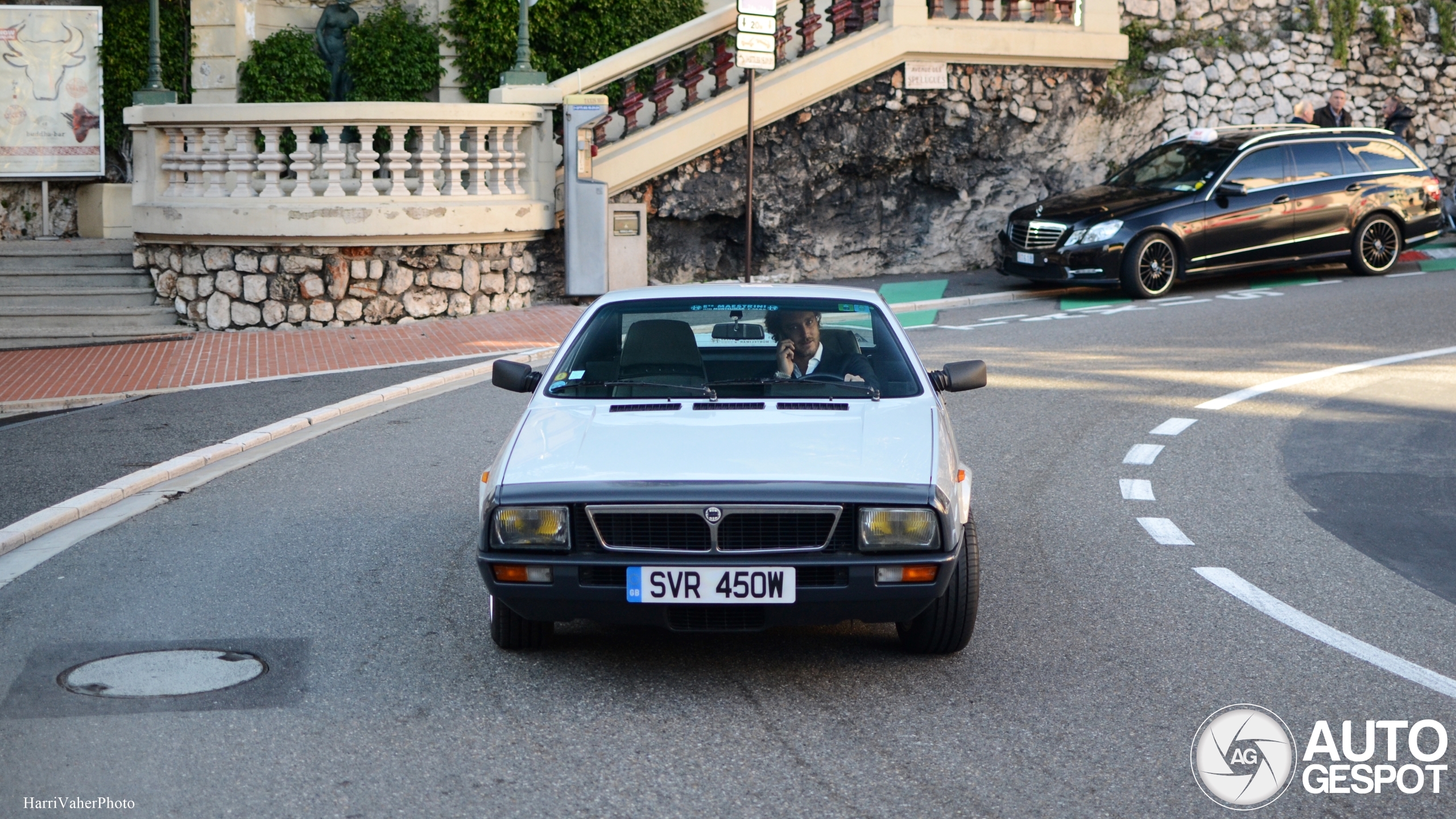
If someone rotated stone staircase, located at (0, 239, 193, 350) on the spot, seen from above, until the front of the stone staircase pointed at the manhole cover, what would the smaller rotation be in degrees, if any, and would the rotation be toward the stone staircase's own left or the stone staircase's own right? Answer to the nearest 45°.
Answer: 0° — it already faces it

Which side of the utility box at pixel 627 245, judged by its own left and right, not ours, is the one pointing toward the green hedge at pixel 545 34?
back

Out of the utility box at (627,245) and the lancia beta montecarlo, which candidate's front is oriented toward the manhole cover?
the utility box

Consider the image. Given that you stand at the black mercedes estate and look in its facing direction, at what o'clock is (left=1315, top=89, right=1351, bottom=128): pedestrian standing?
The pedestrian standing is roughly at 5 o'clock from the black mercedes estate.

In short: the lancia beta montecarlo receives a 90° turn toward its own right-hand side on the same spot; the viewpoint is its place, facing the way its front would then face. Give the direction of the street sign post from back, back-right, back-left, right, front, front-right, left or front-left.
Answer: right

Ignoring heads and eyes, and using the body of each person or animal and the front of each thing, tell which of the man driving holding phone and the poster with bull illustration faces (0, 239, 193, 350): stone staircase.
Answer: the poster with bull illustration
